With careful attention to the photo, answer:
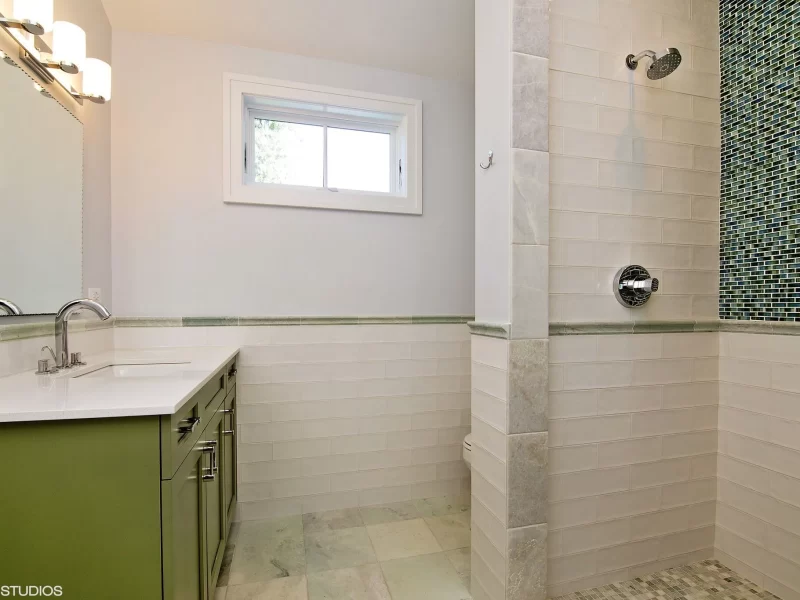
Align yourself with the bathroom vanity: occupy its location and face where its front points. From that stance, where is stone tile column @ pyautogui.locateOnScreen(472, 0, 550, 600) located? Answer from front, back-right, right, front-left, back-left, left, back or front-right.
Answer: front

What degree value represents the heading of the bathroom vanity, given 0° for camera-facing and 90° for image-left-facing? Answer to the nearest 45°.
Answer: approximately 270°

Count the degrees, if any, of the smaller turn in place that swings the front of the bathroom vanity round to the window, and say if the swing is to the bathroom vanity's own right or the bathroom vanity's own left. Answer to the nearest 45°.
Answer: approximately 45° to the bathroom vanity's own left
